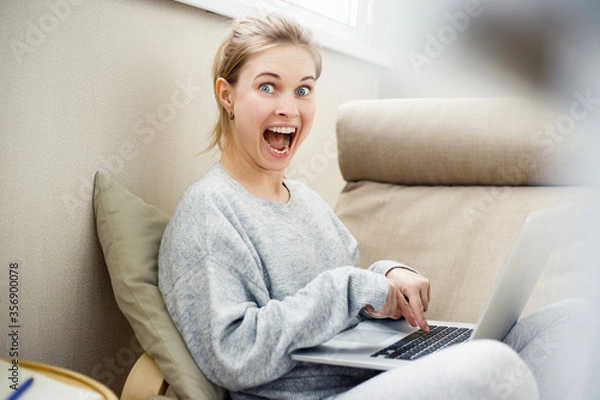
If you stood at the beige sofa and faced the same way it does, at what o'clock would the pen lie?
The pen is roughly at 1 o'clock from the beige sofa.

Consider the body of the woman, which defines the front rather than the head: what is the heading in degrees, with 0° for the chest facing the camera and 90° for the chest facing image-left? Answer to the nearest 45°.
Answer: approximately 315°

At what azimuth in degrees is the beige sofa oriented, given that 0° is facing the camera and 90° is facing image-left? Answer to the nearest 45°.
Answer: approximately 0°
